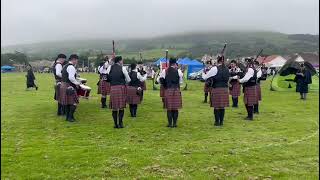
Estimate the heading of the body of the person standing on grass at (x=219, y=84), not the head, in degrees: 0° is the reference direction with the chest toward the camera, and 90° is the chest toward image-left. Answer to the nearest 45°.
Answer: approximately 135°

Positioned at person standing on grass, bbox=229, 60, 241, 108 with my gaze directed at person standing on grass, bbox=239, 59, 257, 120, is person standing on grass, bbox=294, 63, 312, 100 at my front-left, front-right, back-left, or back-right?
back-left

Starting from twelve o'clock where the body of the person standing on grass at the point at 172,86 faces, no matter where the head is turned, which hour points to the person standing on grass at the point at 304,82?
the person standing on grass at the point at 304,82 is roughly at 1 o'clock from the person standing on grass at the point at 172,86.

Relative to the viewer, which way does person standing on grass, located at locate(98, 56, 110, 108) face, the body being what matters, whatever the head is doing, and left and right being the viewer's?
facing to the right of the viewer

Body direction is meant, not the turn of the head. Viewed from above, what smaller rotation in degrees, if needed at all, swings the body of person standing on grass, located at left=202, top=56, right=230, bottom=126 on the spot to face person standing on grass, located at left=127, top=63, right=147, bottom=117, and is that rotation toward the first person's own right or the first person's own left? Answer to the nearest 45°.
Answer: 0° — they already face them

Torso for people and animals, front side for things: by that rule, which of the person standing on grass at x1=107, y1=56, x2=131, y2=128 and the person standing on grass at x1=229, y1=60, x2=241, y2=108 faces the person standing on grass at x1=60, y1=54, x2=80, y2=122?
the person standing on grass at x1=229, y1=60, x2=241, y2=108

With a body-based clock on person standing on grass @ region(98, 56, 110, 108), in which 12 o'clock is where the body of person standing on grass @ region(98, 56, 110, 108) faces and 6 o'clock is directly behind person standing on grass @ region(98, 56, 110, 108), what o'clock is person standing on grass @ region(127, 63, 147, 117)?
person standing on grass @ region(127, 63, 147, 117) is roughly at 11 o'clock from person standing on grass @ region(98, 56, 110, 108).

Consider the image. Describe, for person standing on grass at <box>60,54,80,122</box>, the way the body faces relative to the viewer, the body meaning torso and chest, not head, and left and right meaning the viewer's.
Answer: facing away from the viewer and to the right of the viewer

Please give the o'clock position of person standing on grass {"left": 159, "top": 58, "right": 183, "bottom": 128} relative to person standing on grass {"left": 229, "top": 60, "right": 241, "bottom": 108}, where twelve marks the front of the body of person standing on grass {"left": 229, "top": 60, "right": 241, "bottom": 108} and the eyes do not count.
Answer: person standing on grass {"left": 159, "top": 58, "right": 183, "bottom": 128} is roughly at 11 o'clock from person standing on grass {"left": 229, "top": 60, "right": 241, "bottom": 108}.

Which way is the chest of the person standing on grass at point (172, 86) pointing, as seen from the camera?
away from the camera

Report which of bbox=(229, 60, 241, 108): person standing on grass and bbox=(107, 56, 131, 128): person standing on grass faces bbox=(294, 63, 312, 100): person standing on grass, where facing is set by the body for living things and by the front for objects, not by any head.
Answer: bbox=(107, 56, 131, 128): person standing on grass

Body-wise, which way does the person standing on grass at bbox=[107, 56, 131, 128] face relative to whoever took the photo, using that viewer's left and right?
facing away from the viewer and to the right of the viewer

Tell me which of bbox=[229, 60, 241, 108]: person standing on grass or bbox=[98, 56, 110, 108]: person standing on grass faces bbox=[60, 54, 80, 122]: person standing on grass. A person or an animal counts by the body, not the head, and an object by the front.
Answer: bbox=[229, 60, 241, 108]: person standing on grass

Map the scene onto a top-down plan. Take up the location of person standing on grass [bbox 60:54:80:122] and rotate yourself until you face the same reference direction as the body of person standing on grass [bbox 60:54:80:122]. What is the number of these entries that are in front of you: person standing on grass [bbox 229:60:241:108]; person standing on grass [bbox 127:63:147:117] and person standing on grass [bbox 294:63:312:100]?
3
